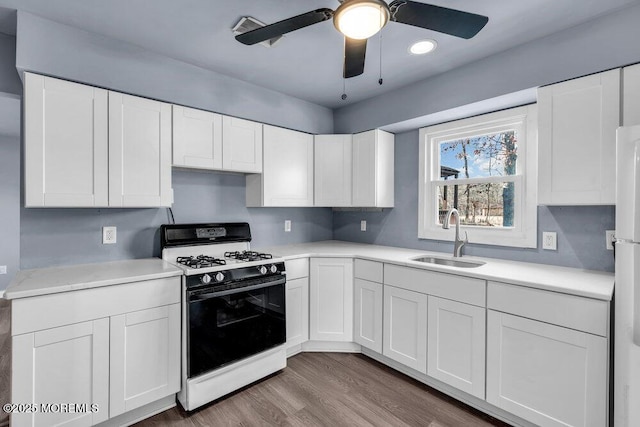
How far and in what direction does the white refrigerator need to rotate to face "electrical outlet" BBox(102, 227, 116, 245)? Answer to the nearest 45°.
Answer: approximately 45° to its right

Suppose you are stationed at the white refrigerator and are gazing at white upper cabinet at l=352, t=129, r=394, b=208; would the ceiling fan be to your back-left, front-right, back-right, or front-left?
front-left

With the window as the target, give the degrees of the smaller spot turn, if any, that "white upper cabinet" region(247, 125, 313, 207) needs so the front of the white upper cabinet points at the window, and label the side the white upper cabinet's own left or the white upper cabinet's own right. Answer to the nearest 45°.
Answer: approximately 45° to the white upper cabinet's own left

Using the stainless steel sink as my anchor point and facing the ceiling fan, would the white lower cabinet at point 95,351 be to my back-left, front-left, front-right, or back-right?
front-right

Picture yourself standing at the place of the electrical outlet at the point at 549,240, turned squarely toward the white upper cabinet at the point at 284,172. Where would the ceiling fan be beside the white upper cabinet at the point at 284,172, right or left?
left

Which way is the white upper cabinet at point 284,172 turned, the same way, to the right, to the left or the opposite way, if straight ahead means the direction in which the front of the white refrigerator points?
to the left

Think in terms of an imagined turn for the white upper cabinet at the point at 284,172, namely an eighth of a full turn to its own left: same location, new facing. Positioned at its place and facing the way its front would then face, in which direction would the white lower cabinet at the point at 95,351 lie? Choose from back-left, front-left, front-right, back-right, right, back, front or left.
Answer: back-right

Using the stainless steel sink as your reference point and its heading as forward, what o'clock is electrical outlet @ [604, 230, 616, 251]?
The electrical outlet is roughly at 8 o'clock from the stainless steel sink.

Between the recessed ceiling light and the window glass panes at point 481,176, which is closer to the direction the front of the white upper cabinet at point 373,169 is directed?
the recessed ceiling light

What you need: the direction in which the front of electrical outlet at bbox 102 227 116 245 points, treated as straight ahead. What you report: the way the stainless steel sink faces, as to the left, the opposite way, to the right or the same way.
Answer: to the right

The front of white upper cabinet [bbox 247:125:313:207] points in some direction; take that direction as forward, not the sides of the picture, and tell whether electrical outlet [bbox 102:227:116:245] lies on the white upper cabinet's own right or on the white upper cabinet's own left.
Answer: on the white upper cabinet's own right

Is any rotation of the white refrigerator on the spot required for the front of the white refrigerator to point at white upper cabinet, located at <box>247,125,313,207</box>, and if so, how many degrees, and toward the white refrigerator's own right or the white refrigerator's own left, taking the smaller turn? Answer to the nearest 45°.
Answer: approximately 90° to the white refrigerator's own right

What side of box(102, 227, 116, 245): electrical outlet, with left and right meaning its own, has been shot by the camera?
front

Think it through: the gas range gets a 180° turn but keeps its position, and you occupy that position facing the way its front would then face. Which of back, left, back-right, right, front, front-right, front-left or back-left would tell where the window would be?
back-right

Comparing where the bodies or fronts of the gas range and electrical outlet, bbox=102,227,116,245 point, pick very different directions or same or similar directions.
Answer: same or similar directions

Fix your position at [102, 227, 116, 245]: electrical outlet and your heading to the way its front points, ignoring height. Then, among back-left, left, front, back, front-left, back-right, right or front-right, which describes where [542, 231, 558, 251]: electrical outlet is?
front-left
